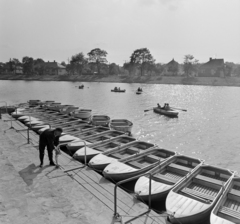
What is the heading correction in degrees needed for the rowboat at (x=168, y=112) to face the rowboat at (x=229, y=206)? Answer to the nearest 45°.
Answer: approximately 45° to its right

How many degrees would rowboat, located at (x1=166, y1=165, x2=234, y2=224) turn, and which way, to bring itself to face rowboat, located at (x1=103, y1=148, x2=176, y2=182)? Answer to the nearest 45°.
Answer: approximately 90° to its right

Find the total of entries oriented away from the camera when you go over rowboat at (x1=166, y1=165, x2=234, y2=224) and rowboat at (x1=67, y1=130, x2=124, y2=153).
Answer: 0

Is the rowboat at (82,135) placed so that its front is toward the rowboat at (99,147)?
no

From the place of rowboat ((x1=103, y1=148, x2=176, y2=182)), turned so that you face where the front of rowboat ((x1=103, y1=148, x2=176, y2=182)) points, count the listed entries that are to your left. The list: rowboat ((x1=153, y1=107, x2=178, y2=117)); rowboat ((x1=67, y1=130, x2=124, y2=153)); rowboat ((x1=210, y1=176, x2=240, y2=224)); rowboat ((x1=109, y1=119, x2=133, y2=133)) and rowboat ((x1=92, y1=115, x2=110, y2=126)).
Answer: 1

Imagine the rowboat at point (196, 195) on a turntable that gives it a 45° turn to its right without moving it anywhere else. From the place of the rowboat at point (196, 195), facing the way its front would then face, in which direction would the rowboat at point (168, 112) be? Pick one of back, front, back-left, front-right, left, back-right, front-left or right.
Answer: right

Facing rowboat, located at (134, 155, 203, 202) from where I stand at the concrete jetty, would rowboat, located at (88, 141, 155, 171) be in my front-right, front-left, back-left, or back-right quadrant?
front-left

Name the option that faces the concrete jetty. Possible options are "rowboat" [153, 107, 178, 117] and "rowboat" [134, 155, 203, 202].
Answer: "rowboat" [134, 155, 203, 202]

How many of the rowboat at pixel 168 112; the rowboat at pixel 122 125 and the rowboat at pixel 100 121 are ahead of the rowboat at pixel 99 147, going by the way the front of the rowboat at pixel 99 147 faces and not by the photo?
0

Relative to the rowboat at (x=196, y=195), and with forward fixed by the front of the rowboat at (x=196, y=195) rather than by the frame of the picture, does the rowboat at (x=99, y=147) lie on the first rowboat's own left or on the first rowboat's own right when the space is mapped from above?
on the first rowboat's own right

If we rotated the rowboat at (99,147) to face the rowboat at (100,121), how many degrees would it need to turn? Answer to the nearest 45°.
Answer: approximately 135° to its right

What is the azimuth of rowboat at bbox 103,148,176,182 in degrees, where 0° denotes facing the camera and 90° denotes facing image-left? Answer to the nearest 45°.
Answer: approximately 45°

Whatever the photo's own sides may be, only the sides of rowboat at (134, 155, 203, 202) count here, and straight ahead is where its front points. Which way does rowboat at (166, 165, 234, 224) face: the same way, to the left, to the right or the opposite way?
the same way

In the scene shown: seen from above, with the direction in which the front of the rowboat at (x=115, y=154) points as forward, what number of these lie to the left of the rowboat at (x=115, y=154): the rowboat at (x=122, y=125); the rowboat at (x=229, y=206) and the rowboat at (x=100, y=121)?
1

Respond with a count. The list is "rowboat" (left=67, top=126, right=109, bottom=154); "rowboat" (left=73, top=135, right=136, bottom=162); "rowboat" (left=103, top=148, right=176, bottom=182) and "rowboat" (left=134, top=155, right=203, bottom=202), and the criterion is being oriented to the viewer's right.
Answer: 0

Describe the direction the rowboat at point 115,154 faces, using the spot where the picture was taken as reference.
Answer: facing the viewer and to the left of the viewer

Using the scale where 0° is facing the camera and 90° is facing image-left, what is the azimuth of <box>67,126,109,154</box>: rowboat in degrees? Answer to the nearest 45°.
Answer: approximately 45°

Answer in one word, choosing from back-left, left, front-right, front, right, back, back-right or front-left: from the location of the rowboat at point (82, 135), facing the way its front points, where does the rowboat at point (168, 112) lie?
back

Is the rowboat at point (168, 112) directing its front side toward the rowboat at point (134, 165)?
no

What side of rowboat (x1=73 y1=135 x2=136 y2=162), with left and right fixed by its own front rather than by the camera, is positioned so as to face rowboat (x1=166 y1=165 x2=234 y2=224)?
left

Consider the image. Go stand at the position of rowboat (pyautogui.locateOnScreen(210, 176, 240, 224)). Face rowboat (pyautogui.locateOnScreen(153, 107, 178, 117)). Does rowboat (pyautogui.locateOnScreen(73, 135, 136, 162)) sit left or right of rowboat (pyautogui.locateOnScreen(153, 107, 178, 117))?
left
